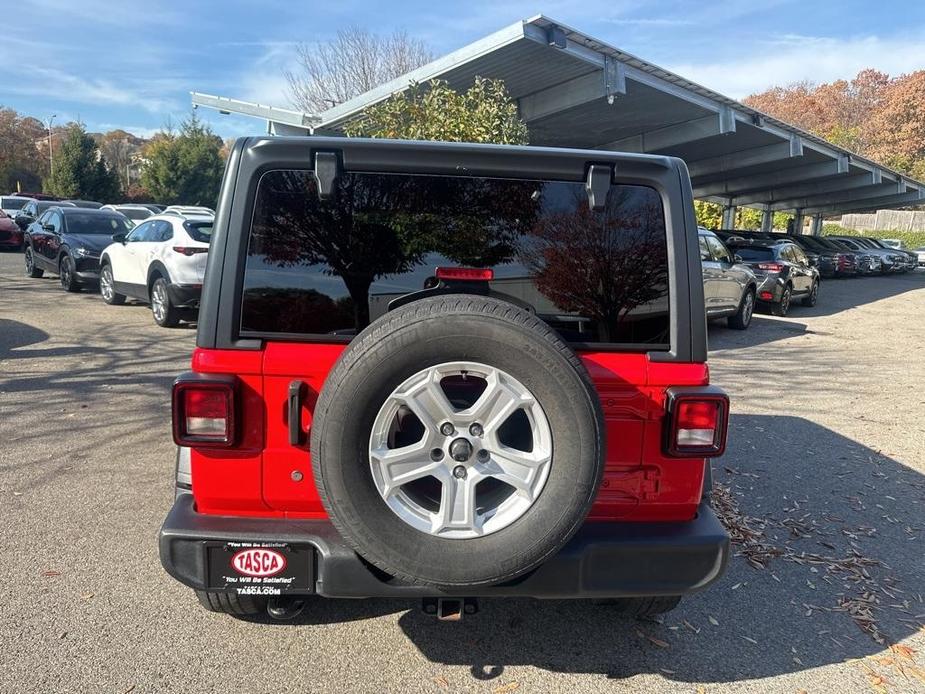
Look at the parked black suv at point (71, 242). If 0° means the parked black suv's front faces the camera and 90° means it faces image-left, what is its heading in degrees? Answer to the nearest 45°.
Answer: approximately 315°

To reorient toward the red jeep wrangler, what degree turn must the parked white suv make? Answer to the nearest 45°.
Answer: approximately 135° to its left

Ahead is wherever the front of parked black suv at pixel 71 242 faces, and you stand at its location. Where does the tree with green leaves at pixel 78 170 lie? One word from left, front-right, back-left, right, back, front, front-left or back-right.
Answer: back-left

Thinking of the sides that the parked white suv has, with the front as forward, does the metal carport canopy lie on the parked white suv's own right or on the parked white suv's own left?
on the parked white suv's own right

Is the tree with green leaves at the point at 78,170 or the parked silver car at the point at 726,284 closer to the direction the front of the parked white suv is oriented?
the tree with green leaves

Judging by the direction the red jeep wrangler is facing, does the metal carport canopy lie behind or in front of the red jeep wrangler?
in front

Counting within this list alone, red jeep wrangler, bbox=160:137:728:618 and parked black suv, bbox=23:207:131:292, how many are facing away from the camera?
1

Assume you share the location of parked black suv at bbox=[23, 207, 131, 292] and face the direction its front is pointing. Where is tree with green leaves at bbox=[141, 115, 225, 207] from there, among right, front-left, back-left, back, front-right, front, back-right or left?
back-left

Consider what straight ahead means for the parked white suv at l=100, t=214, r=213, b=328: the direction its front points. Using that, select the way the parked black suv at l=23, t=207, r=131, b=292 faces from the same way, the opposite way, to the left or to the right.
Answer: the opposite way

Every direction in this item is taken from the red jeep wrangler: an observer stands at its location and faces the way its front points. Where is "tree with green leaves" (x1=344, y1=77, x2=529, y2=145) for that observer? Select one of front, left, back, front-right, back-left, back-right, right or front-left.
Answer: front

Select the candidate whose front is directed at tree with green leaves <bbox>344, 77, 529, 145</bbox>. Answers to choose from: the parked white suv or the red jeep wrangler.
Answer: the red jeep wrangler

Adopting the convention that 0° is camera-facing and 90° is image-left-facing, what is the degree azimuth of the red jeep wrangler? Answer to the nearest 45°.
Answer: approximately 180°

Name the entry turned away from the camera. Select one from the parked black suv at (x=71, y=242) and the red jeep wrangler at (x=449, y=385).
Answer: the red jeep wrangler

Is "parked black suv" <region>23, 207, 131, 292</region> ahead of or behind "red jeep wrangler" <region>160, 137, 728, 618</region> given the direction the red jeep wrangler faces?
ahead

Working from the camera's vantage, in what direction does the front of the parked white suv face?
facing away from the viewer and to the left of the viewer

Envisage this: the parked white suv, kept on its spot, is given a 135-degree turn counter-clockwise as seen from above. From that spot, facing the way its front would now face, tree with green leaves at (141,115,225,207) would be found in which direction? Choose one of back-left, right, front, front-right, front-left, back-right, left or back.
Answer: back
